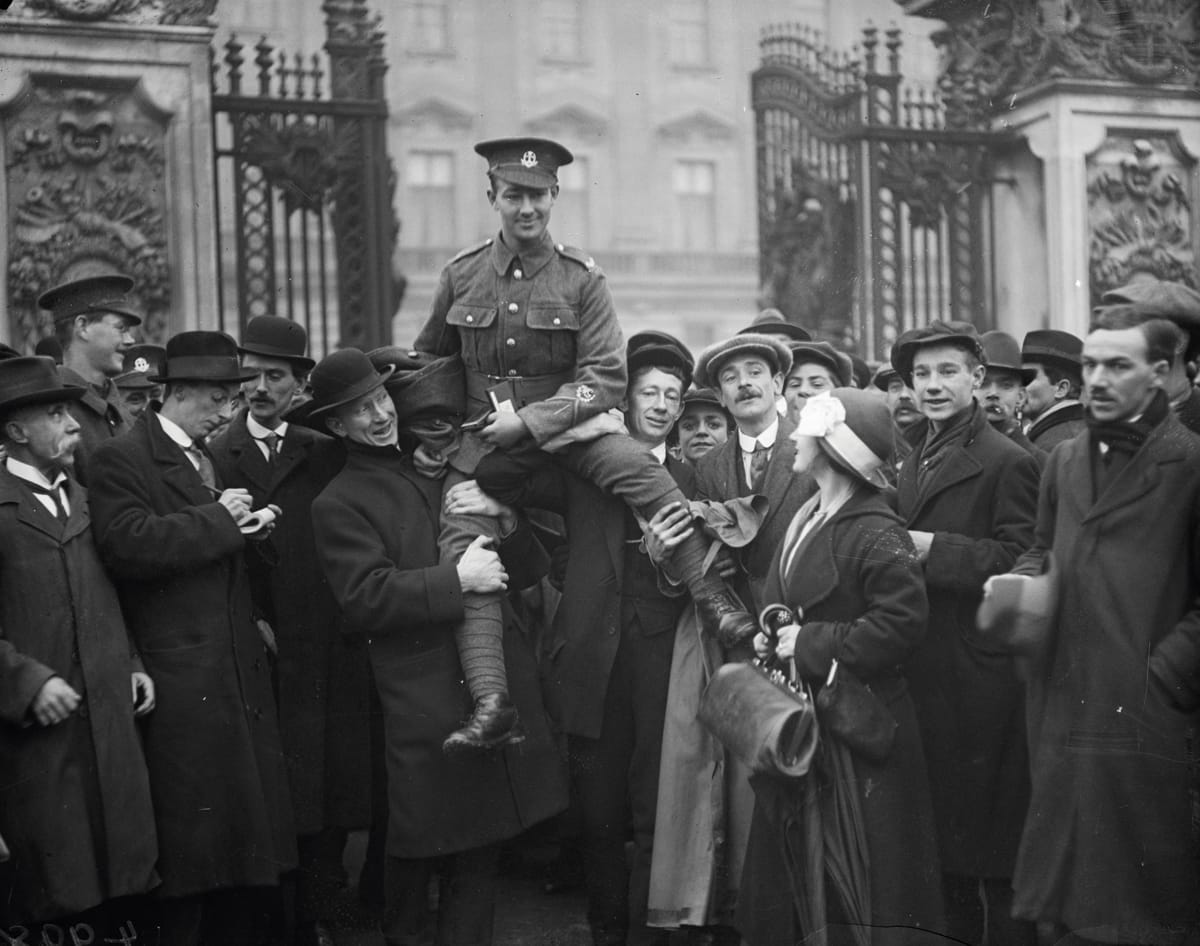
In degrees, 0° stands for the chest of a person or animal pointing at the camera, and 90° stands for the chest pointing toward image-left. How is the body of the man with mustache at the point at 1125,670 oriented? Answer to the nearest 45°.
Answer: approximately 45°

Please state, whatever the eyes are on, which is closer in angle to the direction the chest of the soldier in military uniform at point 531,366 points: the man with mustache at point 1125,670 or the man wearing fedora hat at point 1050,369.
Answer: the man with mustache

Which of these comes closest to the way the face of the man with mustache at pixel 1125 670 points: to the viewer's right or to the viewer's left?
to the viewer's left

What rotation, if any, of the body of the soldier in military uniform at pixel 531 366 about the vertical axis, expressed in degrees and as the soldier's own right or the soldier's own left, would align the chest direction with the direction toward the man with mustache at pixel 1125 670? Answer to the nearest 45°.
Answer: approximately 45° to the soldier's own left

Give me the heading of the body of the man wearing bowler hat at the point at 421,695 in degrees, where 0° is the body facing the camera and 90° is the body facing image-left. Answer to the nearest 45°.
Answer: approximately 315°
